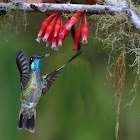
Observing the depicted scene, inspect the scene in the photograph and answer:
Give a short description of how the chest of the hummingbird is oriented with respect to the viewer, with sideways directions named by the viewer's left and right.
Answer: facing the viewer and to the right of the viewer
